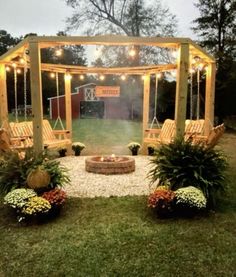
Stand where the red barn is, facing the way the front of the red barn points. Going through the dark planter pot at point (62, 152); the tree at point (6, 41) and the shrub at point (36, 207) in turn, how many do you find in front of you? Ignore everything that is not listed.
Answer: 2

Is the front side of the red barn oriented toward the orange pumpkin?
yes

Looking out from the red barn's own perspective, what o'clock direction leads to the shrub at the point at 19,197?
The shrub is roughly at 12 o'clock from the red barn.

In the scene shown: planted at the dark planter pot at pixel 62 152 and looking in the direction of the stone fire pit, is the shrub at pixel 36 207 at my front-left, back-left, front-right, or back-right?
front-right

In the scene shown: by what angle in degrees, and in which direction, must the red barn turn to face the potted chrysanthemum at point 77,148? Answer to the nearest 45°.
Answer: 0° — it already faces it

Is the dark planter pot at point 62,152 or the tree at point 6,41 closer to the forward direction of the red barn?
the dark planter pot

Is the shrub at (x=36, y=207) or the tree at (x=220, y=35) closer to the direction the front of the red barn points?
the shrub

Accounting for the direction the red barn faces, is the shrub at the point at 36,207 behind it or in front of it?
in front

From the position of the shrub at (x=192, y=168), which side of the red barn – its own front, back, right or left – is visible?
front

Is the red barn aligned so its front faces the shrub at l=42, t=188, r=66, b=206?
yes

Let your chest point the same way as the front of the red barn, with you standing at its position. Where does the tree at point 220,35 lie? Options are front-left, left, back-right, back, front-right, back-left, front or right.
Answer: front-left

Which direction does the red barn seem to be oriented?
toward the camera

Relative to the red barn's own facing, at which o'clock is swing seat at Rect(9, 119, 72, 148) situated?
The swing seat is roughly at 12 o'clock from the red barn.

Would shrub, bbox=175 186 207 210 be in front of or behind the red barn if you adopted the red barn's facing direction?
in front

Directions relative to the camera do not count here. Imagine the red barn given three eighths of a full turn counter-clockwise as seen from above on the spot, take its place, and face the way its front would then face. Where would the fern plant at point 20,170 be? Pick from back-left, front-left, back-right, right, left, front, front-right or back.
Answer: back-right

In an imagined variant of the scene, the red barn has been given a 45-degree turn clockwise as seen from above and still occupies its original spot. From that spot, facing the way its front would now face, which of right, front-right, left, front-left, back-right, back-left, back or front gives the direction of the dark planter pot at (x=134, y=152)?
front-left

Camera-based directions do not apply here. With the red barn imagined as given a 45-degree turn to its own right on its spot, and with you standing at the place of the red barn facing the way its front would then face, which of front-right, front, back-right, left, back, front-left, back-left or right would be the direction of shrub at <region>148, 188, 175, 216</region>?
front-left
